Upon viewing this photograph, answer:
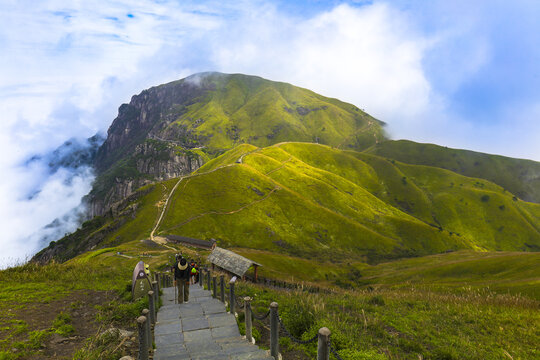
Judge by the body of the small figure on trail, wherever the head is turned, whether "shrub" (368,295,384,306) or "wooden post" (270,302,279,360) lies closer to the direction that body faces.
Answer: the shrub

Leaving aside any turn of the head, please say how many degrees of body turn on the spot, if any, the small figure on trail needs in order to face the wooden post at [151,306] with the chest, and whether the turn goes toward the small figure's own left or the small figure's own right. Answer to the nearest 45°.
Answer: approximately 180°

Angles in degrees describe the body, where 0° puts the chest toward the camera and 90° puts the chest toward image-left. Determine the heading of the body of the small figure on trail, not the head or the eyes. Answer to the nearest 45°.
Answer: approximately 180°

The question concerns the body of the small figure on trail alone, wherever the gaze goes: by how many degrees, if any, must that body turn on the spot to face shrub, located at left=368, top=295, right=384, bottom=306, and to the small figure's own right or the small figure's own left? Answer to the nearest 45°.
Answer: approximately 90° to the small figure's own right

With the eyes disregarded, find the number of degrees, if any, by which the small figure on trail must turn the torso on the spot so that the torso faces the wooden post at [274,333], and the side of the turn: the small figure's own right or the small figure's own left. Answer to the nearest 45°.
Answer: approximately 180°

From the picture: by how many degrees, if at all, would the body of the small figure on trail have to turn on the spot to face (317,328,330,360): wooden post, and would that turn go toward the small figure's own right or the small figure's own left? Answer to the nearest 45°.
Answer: approximately 180°

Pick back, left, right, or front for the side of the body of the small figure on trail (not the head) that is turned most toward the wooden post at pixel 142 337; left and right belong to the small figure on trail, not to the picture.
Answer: back
